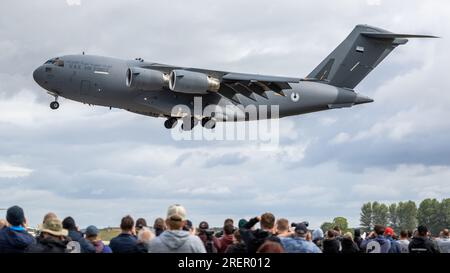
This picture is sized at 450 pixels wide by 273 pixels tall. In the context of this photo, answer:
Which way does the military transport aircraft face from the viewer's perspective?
to the viewer's left
